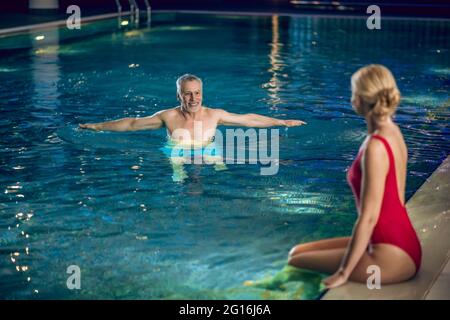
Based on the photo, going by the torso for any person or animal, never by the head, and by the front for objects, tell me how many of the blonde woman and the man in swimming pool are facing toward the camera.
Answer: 1

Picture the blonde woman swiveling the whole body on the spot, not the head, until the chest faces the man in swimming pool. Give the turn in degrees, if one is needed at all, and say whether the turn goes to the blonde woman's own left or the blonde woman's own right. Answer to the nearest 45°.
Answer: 0° — they already face them

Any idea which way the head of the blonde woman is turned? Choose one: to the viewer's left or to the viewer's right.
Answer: to the viewer's left

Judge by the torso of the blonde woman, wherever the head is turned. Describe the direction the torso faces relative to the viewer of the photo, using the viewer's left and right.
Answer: facing away from the viewer and to the left of the viewer

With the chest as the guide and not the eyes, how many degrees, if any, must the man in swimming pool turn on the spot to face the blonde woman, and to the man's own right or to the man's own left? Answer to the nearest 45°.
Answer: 0° — they already face them
